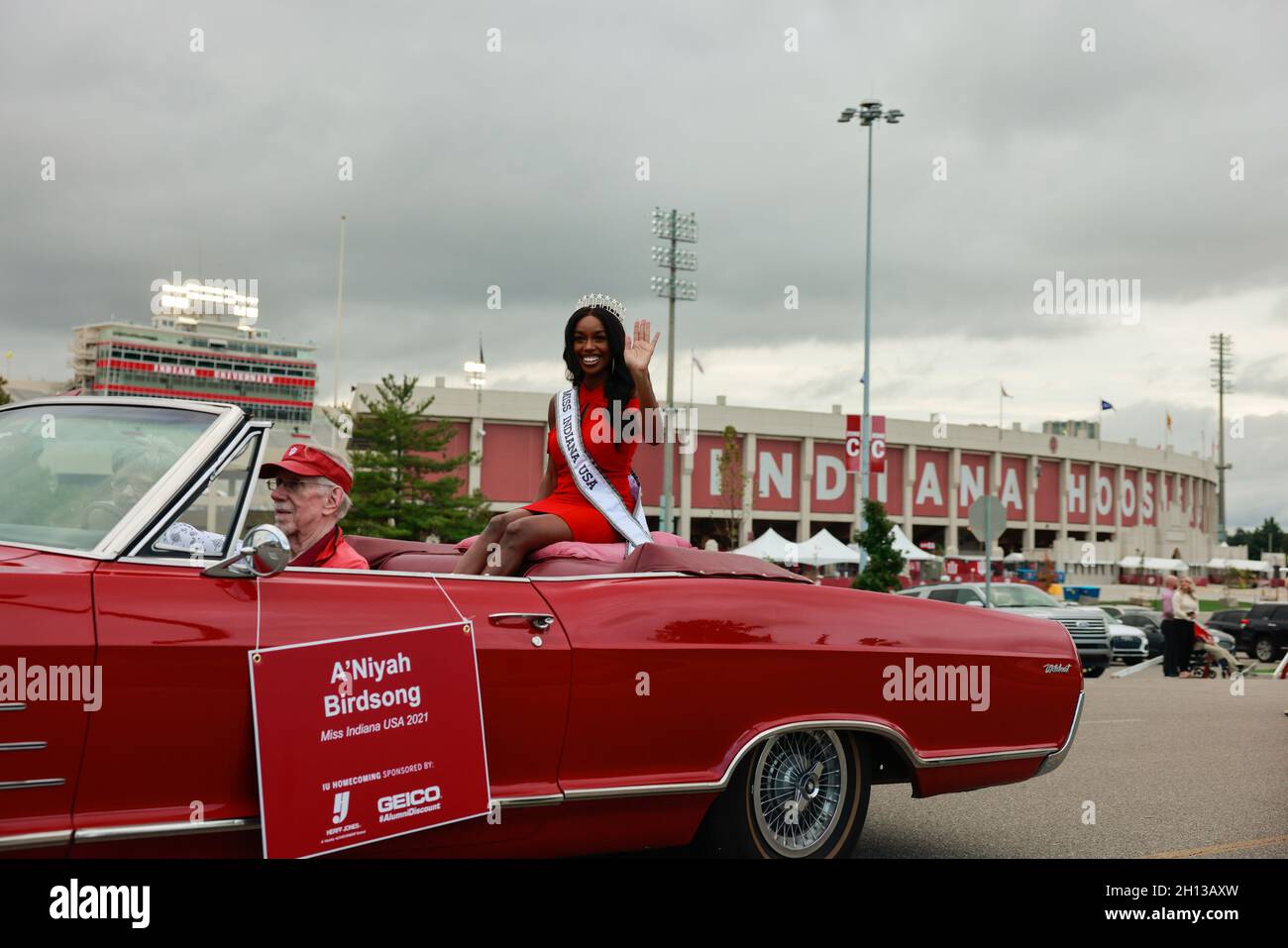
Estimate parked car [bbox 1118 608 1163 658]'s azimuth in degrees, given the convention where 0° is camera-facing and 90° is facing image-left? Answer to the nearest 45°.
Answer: approximately 315°

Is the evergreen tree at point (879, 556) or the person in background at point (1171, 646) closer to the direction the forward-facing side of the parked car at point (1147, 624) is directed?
the person in background

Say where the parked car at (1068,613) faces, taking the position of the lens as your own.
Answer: facing the viewer and to the right of the viewer

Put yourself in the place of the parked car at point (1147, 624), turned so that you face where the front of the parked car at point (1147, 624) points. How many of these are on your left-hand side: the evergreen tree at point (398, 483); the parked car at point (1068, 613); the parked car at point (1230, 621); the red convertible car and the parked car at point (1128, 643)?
1

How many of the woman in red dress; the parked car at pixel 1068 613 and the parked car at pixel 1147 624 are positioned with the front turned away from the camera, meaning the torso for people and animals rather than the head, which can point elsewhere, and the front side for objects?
0

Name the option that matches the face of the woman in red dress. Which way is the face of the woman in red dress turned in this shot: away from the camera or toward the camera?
toward the camera

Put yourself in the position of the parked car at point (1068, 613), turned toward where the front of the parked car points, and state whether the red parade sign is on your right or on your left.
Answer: on your right

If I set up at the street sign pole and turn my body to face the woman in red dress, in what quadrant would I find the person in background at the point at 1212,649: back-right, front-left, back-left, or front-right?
back-left

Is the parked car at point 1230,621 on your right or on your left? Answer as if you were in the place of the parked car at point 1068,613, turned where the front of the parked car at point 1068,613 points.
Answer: on your left

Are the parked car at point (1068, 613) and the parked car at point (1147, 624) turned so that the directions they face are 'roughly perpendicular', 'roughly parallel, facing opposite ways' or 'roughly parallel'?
roughly parallel

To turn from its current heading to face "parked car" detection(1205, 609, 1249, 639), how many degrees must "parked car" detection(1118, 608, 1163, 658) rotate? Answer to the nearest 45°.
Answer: approximately 90° to its left

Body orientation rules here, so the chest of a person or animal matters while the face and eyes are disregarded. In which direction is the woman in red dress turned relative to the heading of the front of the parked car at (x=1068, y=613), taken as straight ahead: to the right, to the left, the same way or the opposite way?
to the right
